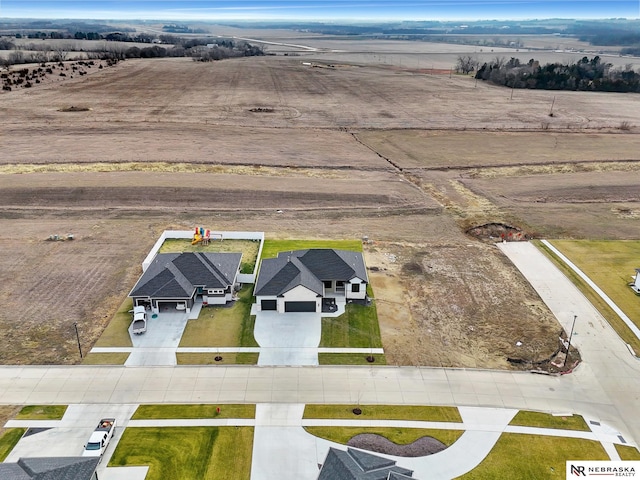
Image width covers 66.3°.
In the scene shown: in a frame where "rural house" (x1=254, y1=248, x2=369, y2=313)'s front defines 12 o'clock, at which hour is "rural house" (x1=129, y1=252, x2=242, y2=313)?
"rural house" (x1=129, y1=252, x2=242, y2=313) is roughly at 3 o'clock from "rural house" (x1=254, y1=248, x2=369, y2=313).

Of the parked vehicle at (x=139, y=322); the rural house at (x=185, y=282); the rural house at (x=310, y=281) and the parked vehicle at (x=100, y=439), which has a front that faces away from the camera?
the parked vehicle at (x=139, y=322)

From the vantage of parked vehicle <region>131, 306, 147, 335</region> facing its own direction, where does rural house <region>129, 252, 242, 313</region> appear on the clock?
The rural house is roughly at 2 o'clock from the parked vehicle.

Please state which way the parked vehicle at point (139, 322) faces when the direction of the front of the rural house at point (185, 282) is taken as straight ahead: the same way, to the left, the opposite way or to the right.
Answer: the opposite way

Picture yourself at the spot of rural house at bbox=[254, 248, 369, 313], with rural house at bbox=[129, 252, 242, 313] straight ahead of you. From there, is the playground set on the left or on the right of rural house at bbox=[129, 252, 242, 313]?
right

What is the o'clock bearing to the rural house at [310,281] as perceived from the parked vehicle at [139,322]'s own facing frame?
The rural house is roughly at 3 o'clock from the parked vehicle.

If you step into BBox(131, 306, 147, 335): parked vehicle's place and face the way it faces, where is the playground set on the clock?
The playground set is roughly at 1 o'clock from the parked vehicle.

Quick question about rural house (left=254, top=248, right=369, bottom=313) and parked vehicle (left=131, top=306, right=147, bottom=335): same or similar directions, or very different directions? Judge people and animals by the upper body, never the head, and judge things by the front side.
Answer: very different directions

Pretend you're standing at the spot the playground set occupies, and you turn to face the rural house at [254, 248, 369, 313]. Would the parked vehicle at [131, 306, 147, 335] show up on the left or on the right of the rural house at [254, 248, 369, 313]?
right

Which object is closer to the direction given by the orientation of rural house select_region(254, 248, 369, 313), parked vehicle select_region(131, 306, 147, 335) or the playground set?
the parked vehicle

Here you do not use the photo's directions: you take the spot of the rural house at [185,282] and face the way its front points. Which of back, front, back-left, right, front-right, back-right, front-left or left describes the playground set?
back

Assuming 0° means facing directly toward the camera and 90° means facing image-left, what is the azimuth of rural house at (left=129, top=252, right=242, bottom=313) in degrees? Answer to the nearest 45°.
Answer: approximately 0°

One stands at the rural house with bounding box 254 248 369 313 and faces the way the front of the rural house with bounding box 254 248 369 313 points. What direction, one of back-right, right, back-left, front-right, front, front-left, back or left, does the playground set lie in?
back-right

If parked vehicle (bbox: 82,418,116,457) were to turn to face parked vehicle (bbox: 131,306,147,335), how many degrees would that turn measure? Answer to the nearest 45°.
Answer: approximately 135° to its right

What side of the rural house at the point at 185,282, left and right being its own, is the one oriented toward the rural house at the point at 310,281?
left

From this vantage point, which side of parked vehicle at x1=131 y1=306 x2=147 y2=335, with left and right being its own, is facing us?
back

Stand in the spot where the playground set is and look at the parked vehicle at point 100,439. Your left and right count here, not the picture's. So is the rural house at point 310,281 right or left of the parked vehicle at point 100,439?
left
